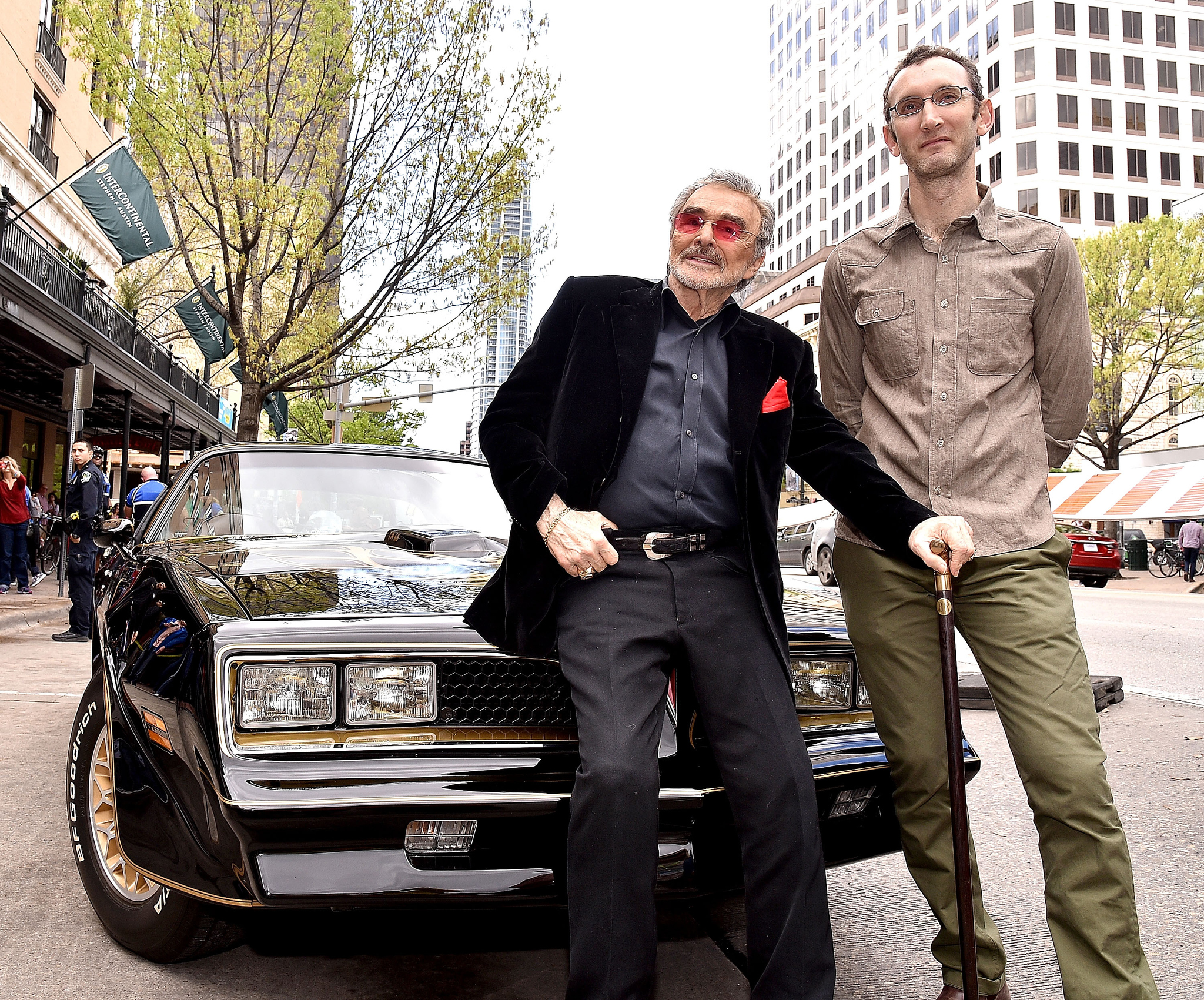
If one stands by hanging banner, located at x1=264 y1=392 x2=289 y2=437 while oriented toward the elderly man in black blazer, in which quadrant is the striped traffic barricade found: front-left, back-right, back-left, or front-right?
front-left

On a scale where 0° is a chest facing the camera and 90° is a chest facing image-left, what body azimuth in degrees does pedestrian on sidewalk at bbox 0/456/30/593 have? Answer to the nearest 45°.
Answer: approximately 0°

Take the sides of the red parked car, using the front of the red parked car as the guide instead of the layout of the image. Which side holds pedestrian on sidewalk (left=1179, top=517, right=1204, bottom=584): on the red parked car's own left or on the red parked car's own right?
on the red parked car's own right

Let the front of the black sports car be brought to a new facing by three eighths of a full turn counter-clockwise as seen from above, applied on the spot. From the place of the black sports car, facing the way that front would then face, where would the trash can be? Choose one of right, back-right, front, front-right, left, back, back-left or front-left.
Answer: front-right

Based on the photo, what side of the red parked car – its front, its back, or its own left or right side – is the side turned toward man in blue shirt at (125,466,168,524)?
left

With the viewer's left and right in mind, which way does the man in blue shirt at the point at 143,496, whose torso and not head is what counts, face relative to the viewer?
facing away from the viewer

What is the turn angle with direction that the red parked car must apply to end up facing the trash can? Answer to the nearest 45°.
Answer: approximately 45° to its right

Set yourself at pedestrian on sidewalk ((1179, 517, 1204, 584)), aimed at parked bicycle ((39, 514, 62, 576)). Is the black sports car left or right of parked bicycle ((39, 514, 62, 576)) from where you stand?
left
